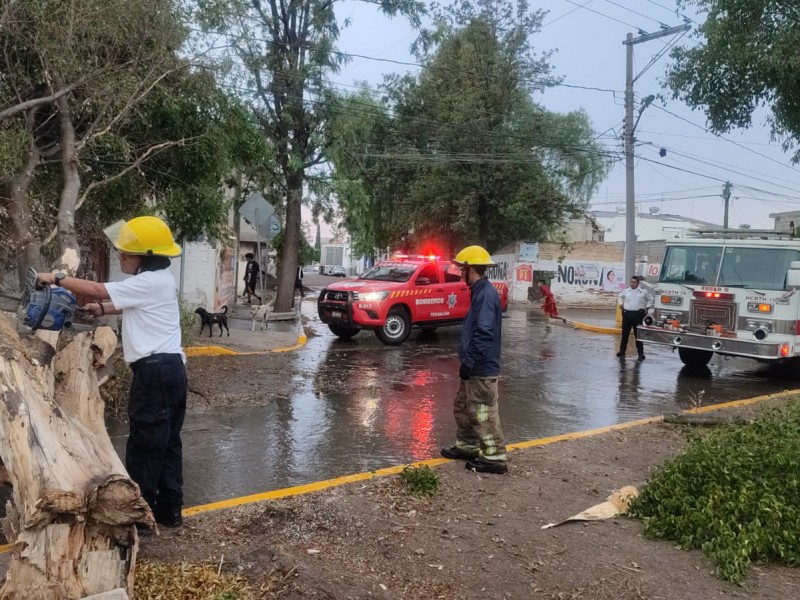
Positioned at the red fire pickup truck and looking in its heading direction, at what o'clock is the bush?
The bush is roughly at 10 o'clock from the red fire pickup truck.

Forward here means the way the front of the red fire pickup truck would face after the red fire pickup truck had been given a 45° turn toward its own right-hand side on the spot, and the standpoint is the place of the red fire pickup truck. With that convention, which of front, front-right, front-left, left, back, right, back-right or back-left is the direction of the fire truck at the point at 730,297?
back-left

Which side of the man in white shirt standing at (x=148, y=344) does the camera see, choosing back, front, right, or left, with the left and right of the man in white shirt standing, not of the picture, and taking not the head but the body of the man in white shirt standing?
left

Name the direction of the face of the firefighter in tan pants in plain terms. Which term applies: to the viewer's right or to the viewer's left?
to the viewer's left

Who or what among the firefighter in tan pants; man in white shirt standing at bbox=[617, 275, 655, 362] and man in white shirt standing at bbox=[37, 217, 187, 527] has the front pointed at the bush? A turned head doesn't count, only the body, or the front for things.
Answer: man in white shirt standing at bbox=[617, 275, 655, 362]

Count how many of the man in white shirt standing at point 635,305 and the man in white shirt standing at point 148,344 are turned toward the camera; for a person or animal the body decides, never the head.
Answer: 1

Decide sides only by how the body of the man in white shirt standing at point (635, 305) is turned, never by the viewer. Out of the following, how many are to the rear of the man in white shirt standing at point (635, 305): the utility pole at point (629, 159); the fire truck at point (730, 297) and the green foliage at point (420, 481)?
1

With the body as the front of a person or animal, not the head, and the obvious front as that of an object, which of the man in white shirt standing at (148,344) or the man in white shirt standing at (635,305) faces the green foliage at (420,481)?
the man in white shirt standing at (635,305)

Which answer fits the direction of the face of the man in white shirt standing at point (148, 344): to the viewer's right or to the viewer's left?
to the viewer's left

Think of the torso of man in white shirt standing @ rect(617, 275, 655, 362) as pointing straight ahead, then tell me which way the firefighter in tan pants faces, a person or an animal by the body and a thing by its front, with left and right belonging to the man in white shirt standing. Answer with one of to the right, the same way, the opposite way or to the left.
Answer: to the right

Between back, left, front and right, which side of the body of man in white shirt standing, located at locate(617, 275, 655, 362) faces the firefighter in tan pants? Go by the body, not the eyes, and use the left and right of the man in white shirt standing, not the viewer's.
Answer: front

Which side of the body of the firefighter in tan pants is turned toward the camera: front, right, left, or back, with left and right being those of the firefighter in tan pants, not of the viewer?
left

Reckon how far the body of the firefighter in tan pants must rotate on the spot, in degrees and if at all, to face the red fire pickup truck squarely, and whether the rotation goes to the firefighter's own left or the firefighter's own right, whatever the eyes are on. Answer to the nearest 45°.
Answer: approximately 90° to the firefighter's own right

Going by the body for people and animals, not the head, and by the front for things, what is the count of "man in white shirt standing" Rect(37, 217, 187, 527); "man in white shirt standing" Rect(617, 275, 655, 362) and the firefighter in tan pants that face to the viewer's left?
2
